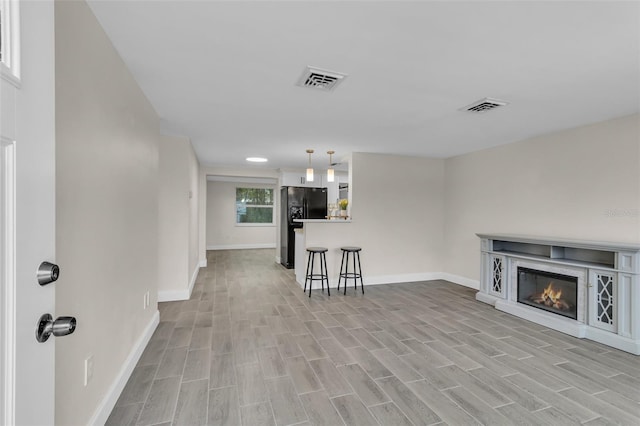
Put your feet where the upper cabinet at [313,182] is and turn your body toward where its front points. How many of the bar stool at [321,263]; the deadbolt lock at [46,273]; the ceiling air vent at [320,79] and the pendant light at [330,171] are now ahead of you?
4

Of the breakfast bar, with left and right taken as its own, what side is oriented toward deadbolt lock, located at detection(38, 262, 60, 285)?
front

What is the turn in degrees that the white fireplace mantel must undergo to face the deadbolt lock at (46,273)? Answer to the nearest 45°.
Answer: approximately 45° to its left

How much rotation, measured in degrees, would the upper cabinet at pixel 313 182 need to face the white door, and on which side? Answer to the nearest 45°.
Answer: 0° — it already faces it

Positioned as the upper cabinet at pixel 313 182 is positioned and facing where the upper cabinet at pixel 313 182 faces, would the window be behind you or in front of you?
behind

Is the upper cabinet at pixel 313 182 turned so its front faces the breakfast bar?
yes

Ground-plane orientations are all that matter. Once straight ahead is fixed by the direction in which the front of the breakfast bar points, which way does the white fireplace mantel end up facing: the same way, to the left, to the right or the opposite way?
to the right

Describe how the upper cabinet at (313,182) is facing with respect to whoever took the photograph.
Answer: facing the viewer

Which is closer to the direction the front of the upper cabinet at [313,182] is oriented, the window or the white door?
the white door

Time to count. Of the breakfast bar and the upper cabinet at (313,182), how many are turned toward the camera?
2

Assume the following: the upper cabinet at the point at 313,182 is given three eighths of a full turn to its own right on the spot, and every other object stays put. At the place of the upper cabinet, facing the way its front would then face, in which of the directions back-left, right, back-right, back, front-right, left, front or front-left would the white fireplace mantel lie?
back

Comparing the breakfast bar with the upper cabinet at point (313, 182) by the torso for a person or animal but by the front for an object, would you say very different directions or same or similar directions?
same or similar directions

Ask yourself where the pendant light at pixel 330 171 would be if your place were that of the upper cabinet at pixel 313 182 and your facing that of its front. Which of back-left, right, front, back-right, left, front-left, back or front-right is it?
front

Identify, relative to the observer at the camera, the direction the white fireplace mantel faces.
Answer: facing the viewer and to the left of the viewer

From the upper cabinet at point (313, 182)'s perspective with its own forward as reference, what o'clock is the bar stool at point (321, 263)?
The bar stool is roughly at 12 o'clock from the upper cabinet.

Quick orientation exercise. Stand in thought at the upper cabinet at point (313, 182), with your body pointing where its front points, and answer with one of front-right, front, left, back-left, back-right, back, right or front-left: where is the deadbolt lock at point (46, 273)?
front
